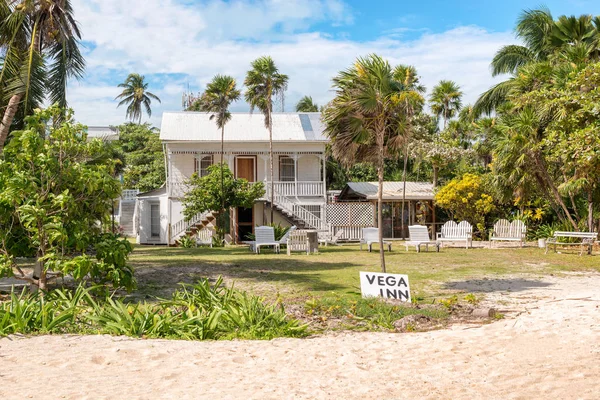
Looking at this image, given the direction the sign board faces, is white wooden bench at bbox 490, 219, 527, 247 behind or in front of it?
behind

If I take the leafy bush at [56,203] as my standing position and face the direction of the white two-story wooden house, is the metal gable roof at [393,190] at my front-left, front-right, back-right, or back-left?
front-right

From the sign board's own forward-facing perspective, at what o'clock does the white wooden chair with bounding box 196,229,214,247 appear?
The white wooden chair is roughly at 5 o'clock from the sign board.

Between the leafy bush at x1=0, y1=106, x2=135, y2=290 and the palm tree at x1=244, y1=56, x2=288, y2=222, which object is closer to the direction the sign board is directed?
the leafy bush

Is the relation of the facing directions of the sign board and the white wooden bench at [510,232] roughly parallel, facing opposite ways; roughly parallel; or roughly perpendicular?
roughly parallel

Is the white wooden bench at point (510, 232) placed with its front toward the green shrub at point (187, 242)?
no

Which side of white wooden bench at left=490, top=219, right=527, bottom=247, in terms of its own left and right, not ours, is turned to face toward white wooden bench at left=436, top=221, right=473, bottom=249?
right

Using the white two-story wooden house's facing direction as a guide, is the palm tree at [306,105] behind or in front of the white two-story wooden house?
behind

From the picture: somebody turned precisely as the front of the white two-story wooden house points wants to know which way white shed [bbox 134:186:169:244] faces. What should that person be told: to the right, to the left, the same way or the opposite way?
the same way

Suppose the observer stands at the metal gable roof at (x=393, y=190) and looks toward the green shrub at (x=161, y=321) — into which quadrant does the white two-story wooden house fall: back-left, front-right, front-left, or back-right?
front-right

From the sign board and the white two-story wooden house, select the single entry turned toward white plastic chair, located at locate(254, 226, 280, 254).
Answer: the white two-story wooden house

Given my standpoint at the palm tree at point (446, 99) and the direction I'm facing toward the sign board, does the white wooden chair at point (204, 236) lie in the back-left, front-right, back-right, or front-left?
front-right

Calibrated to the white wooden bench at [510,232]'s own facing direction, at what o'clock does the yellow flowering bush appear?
The yellow flowering bush is roughly at 5 o'clock from the white wooden bench.

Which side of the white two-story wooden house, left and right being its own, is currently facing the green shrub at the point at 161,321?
front

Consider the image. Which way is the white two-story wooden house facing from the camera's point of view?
toward the camera

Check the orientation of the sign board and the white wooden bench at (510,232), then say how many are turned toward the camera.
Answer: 2

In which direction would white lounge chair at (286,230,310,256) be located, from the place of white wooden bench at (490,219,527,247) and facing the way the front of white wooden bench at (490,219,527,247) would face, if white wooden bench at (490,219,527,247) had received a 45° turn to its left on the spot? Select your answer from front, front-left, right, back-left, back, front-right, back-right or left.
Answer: right

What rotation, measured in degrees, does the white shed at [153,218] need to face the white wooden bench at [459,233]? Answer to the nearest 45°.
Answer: approximately 45° to its left

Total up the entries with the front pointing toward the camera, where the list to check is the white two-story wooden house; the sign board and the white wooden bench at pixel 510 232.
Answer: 3

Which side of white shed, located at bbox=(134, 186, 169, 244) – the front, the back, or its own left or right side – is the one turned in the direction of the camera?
front
